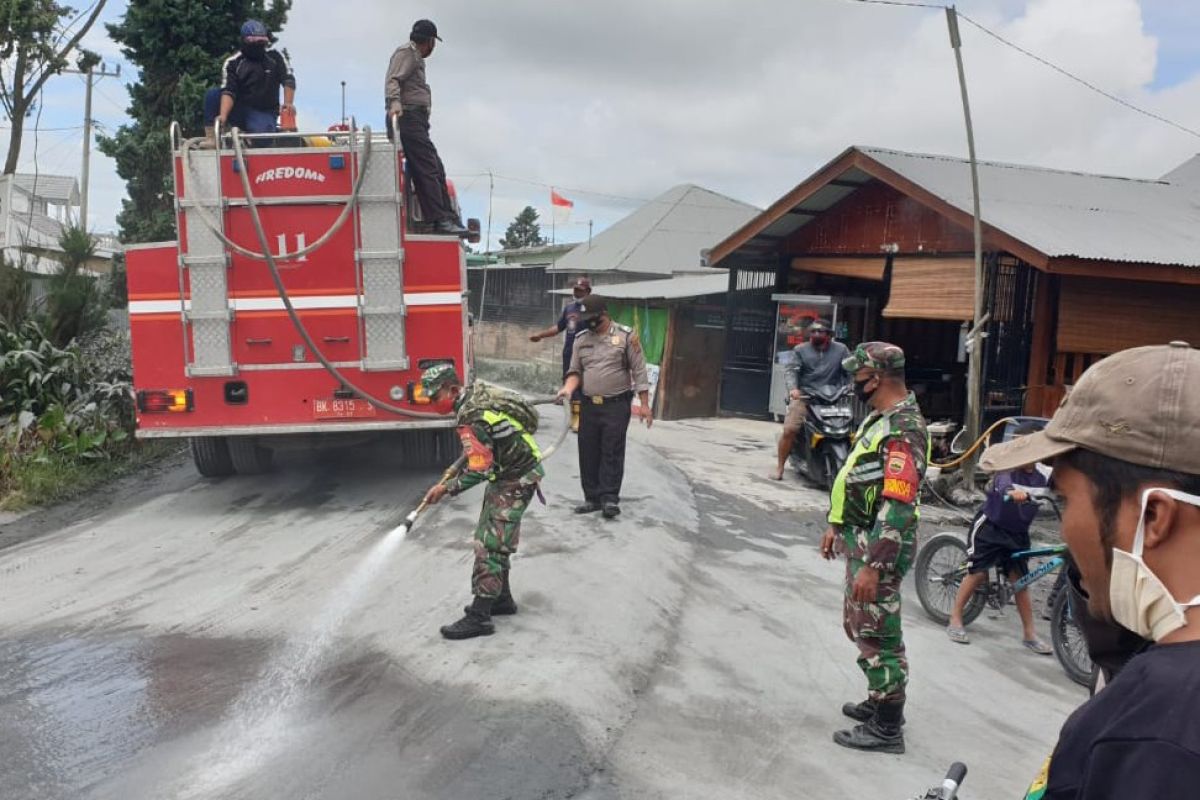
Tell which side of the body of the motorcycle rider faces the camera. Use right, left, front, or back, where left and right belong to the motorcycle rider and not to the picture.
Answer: front

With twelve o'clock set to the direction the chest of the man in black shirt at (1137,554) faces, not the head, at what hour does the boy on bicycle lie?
The boy on bicycle is roughly at 3 o'clock from the man in black shirt.

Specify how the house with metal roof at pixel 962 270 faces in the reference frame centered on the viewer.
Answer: facing the viewer and to the left of the viewer

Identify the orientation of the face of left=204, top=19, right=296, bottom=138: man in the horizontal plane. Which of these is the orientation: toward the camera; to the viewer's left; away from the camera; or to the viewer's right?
toward the camera

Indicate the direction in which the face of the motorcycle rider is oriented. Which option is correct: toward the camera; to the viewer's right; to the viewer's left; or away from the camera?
toward the camera

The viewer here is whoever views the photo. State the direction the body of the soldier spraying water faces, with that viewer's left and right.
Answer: facing to the left of the viewer

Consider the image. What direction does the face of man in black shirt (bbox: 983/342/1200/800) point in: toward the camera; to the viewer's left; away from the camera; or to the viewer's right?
to the viewer's left

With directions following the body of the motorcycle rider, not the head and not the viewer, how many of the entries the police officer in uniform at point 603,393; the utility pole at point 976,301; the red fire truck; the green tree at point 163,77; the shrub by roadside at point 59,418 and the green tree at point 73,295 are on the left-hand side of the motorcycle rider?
1

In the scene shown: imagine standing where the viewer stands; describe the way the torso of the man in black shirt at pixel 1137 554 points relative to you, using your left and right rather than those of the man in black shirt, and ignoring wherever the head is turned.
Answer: facing to the left of the viewer

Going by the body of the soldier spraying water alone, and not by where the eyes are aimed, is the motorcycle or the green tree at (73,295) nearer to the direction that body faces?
the green tree

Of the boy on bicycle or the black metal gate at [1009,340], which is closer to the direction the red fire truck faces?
the black metal gate

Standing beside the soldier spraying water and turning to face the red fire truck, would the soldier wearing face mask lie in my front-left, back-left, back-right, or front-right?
back-right

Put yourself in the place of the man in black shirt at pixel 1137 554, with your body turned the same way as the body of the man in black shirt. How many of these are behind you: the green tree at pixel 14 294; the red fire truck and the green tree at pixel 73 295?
0

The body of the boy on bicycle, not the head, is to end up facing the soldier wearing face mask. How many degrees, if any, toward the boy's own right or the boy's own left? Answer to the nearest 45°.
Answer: approximately 45° to the boy's own right

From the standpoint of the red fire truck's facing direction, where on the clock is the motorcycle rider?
The motorcycle rider is roughly at 3 o'clock from the red fire truck.

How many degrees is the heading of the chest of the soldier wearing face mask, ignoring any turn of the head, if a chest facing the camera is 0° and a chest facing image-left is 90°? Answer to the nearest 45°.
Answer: approximately 90°

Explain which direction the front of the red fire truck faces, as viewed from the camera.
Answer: facing away from the viewer

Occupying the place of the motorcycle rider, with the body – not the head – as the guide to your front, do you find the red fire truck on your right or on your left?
on your right
